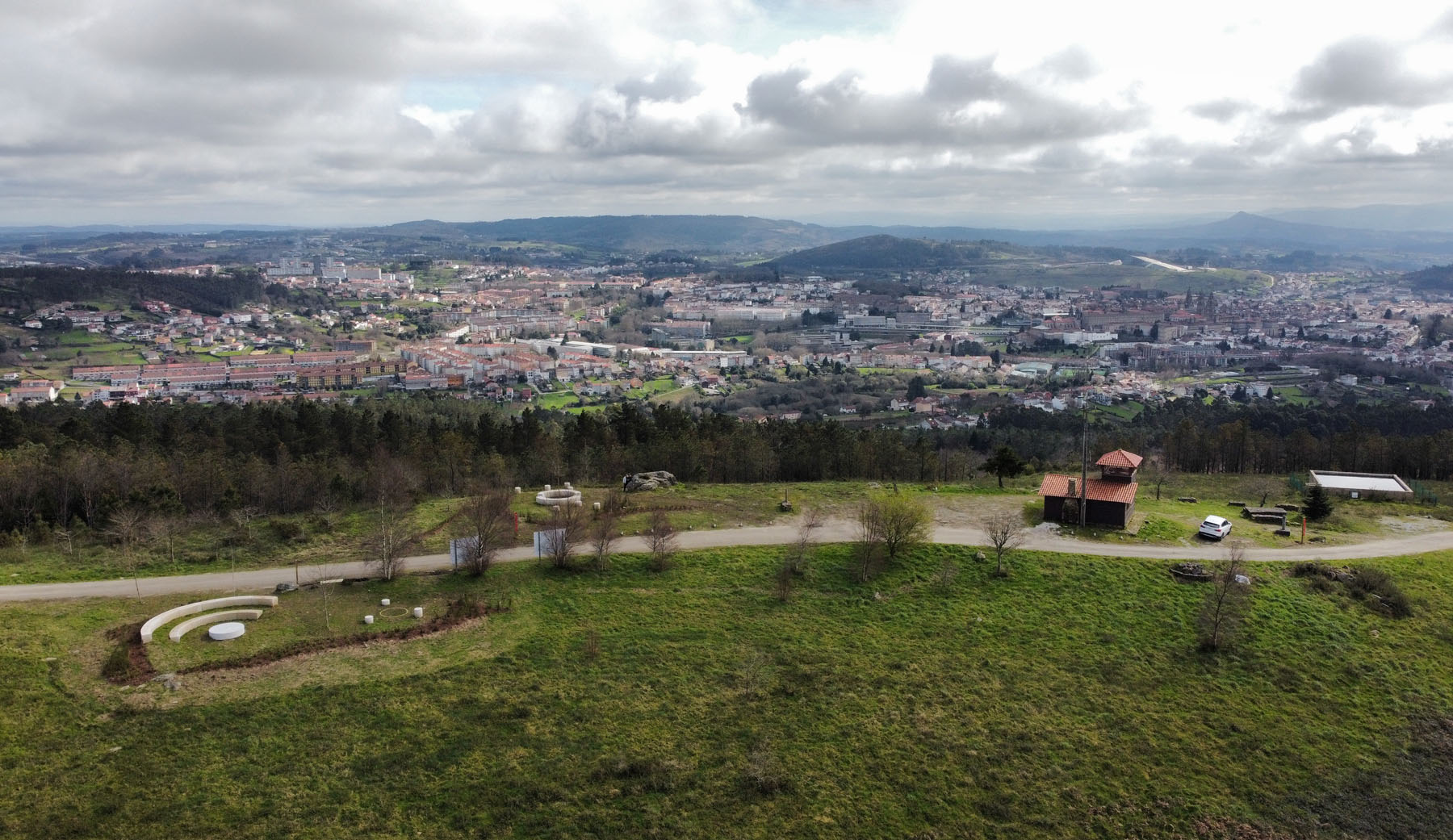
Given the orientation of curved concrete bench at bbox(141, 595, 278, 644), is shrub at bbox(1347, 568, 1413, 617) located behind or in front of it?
in front

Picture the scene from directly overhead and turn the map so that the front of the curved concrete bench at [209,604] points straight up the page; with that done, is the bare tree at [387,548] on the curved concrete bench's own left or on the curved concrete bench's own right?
on the curved concrete bench's own left

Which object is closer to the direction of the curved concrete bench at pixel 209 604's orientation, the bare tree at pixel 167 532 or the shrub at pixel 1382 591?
the shrub

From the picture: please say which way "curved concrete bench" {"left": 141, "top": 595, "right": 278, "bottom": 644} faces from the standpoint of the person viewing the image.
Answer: facing the viewer and to the right of the viewer

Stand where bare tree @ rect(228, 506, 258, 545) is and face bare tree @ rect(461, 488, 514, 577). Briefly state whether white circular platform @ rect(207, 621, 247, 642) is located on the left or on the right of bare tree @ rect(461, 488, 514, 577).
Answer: right

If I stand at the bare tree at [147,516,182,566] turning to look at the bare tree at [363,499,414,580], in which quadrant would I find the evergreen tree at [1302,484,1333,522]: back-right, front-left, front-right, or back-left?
front-left

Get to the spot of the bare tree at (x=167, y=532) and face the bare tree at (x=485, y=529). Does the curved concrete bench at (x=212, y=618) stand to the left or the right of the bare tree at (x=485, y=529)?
right

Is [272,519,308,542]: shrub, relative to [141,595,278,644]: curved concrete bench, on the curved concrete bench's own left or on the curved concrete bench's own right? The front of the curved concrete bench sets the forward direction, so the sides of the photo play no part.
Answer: on the curved concrete bench's own left

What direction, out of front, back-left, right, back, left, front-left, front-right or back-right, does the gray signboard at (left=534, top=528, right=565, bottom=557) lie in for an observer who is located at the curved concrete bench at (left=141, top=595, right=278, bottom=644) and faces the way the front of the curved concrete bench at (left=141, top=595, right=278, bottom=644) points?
front-left

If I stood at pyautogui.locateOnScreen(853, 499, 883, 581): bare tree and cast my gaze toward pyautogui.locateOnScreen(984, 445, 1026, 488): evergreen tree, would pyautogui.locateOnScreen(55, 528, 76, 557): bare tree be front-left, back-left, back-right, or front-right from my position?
back-left

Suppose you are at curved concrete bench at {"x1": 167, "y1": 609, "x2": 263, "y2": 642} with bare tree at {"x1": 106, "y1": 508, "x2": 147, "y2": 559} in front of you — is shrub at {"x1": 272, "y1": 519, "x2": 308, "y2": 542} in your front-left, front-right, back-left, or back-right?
front-right

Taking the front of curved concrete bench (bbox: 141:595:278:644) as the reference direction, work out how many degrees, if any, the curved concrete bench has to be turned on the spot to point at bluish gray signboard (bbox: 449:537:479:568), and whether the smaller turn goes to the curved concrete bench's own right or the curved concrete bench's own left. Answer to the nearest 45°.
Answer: approximately 45° to the curved concrete bench's own left
